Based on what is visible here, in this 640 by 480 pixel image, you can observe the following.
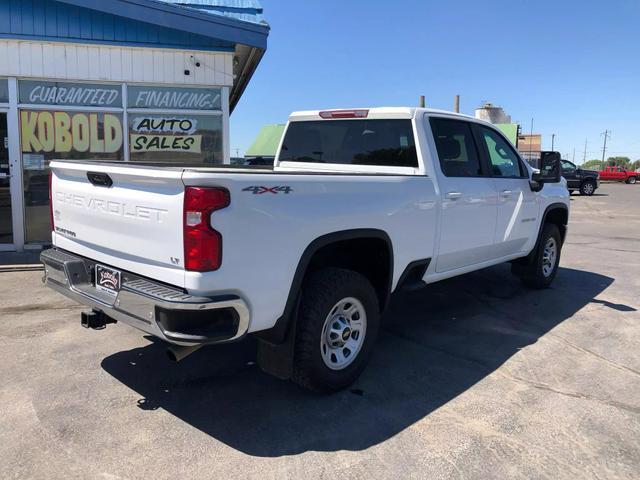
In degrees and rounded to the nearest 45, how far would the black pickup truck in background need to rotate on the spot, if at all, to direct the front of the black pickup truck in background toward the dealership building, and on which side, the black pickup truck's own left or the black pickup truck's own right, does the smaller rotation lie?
approximately 90° to the black pickup truck's own right

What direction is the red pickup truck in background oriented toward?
to the viewer's right

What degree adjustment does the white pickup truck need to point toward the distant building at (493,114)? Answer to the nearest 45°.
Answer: approximately 45° to its left

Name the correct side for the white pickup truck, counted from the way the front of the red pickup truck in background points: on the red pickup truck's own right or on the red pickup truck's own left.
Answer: on the red pickup truck's own right

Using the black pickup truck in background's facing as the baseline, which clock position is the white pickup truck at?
The white pickup truck is roughly at 3 o'clock from the black pickup truck in background.

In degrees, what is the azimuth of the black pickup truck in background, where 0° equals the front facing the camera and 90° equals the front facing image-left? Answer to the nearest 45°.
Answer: approximately 270°

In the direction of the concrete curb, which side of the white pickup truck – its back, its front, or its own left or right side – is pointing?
left

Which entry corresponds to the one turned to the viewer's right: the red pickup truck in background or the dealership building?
the red pickup truck in background

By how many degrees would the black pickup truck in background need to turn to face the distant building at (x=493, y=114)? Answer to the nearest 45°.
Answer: approximately 135° to its left
